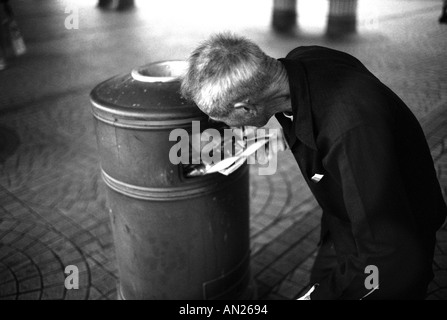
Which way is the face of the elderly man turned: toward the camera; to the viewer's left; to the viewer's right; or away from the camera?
to the viewer's left

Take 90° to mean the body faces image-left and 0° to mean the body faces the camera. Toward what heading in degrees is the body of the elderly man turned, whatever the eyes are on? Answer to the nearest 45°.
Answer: approximately 90°
